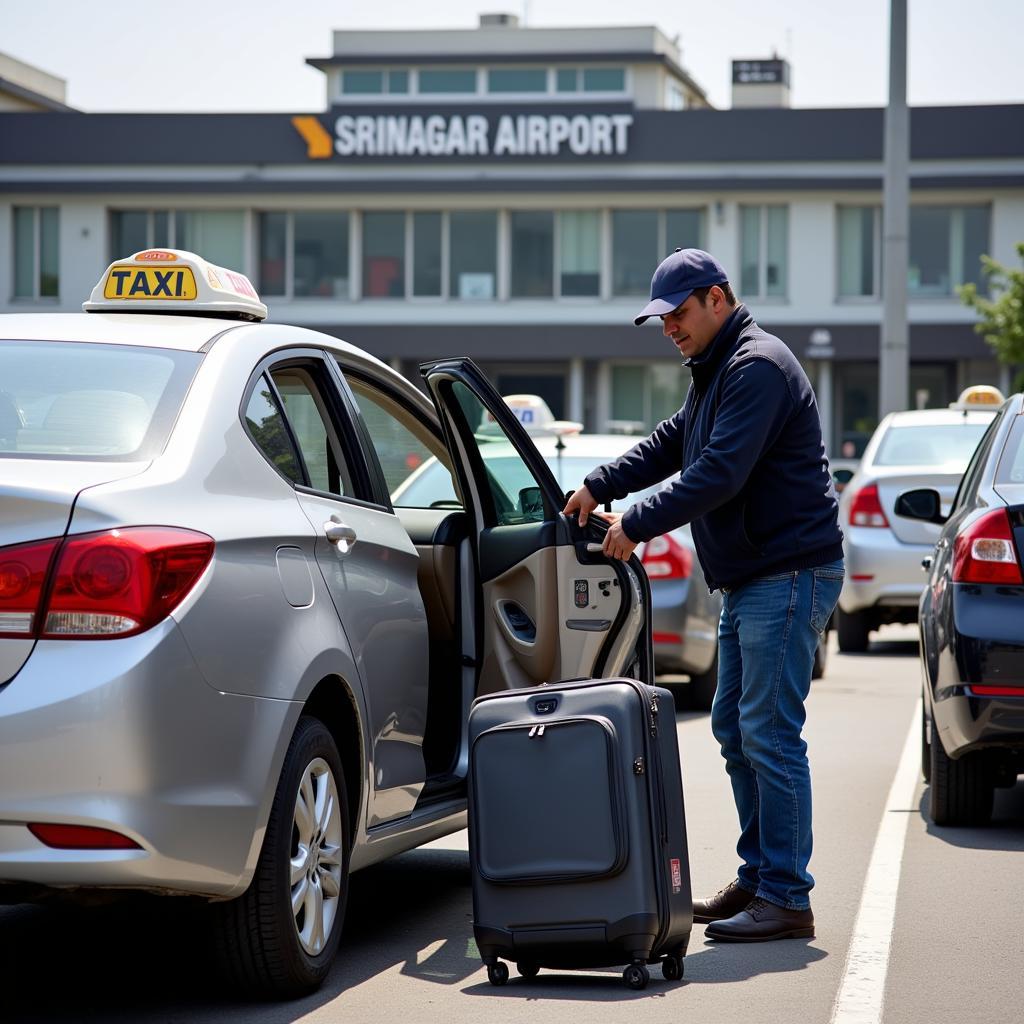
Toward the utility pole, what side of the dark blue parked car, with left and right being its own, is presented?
front

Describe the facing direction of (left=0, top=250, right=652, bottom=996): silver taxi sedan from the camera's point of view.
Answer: facing away from the viewer and to the right of the viewer

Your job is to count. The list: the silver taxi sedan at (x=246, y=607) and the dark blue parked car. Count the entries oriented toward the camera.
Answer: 0

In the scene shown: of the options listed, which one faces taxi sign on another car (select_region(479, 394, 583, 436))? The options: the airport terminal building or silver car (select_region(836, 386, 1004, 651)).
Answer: the airport terminal building

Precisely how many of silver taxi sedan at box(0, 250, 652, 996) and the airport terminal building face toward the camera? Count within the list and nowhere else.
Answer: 1

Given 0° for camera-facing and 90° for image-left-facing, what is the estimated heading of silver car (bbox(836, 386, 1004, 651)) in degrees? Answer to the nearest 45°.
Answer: approximately 180°

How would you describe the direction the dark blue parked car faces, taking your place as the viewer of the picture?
facing away from the viewer

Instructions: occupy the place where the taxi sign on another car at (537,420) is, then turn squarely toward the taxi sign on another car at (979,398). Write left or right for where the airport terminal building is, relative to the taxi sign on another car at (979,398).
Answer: left

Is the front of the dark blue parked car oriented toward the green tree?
yes

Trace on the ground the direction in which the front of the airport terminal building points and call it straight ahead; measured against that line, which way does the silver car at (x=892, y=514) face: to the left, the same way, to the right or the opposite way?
the opposite way

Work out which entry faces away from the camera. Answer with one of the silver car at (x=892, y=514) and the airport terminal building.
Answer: the silver car

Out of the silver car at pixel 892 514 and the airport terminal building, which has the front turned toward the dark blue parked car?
the airport terminal building

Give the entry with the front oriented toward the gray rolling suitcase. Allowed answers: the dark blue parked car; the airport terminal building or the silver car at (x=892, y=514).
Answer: the airport terminal building

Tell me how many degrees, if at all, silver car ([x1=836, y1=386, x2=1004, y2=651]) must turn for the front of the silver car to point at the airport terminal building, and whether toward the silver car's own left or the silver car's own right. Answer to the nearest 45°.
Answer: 0° — it already faces it

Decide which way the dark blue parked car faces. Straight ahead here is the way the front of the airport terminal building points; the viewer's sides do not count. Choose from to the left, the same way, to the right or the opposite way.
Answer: the opposite way

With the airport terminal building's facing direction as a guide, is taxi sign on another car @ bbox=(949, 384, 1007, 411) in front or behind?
in front
